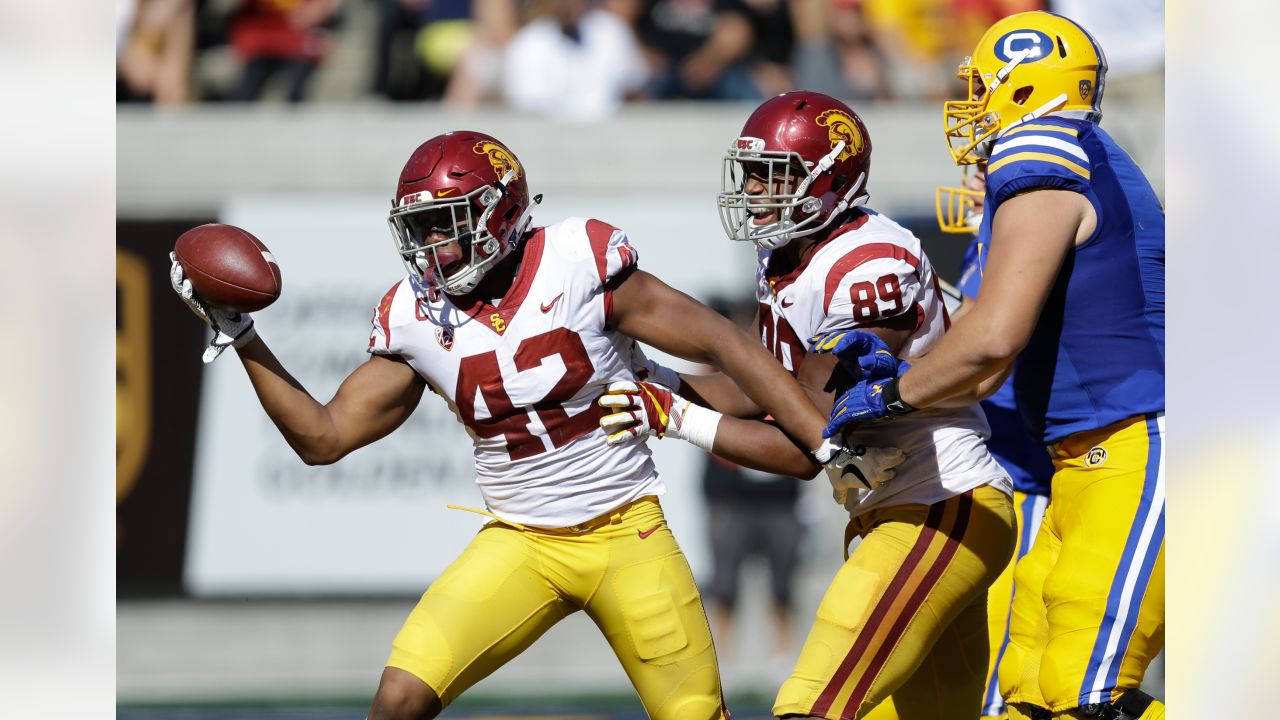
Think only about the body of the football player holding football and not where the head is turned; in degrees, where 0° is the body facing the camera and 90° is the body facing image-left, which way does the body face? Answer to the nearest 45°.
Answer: approximately 0°
